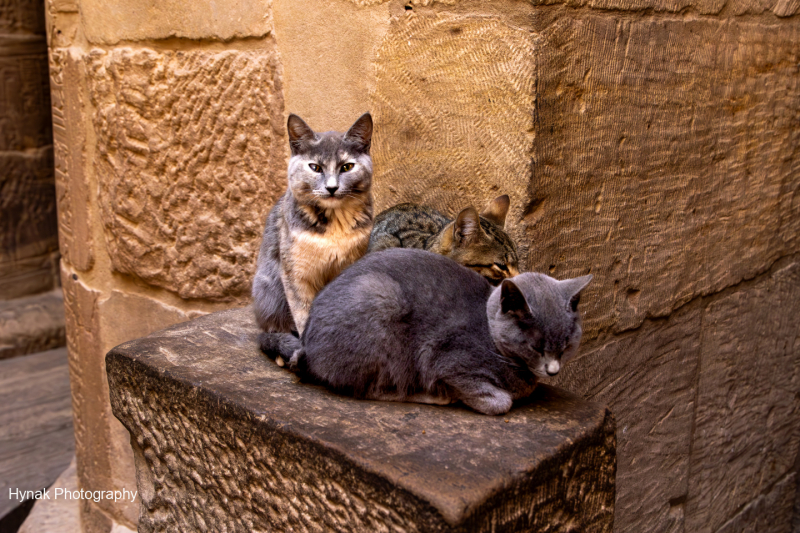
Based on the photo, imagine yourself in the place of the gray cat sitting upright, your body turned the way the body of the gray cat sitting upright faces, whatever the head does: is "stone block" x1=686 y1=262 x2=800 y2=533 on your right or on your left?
on your left

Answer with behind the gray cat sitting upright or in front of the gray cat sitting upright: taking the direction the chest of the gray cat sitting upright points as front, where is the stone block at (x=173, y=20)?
behind

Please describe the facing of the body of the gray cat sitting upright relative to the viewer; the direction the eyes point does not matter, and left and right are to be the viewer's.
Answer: facing the viewer and to the right of the viewer

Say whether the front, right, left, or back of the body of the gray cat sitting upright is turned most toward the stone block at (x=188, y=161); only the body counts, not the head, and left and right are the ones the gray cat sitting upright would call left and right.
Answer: back
